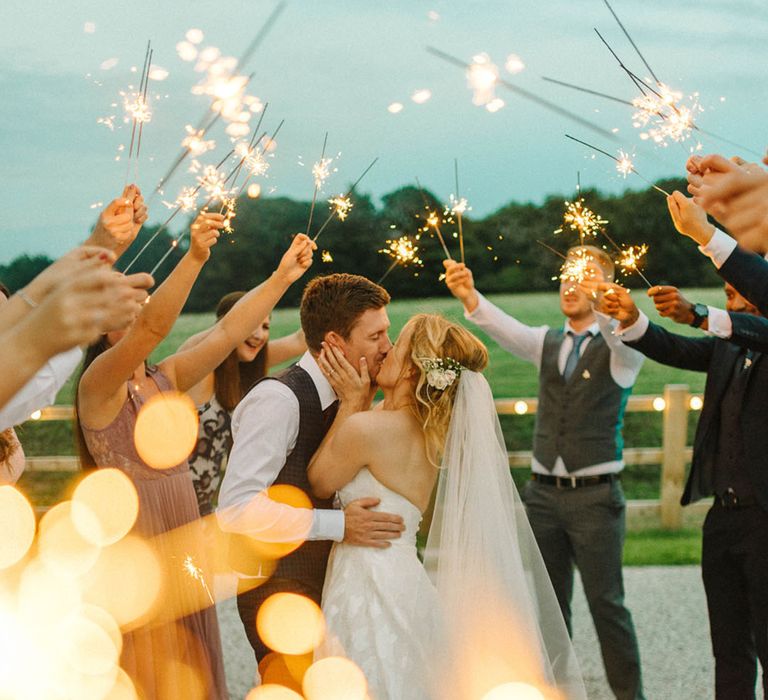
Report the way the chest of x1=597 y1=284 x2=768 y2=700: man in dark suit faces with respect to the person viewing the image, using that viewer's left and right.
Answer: facing the viewer and to the left of the viewer

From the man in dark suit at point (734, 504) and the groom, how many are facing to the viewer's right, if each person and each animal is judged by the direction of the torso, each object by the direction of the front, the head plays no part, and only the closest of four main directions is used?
1

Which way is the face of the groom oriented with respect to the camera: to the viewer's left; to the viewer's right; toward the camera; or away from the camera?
to the viewer's right

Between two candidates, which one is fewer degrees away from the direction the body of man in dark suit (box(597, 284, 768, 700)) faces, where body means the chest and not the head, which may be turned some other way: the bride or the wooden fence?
the bride

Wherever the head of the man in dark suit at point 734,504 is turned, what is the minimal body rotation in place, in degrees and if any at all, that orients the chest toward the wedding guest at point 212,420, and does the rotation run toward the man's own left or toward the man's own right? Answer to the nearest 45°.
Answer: approximately 45° to the man's own right

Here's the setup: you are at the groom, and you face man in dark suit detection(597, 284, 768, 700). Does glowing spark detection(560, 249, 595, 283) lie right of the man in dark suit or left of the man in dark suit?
left

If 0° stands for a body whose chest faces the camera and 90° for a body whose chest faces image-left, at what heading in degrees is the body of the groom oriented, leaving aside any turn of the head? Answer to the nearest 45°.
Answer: approximately 270°

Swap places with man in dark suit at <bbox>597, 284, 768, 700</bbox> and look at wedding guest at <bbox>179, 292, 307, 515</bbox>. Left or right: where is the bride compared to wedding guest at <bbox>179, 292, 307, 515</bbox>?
left

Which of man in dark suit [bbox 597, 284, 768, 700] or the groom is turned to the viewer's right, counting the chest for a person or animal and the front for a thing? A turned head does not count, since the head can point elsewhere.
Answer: the groom

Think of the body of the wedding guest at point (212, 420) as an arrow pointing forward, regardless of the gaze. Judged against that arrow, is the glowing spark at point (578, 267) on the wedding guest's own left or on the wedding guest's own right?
on the wedding guest's own left

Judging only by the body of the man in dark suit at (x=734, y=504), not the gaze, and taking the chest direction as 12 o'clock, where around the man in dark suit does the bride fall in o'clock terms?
The bride is roughly at 12 o'clock from the man in dark suit.

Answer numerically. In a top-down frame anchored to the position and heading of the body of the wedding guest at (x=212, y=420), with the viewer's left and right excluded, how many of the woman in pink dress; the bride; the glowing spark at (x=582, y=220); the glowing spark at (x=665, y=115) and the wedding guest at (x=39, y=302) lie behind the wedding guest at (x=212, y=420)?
0
